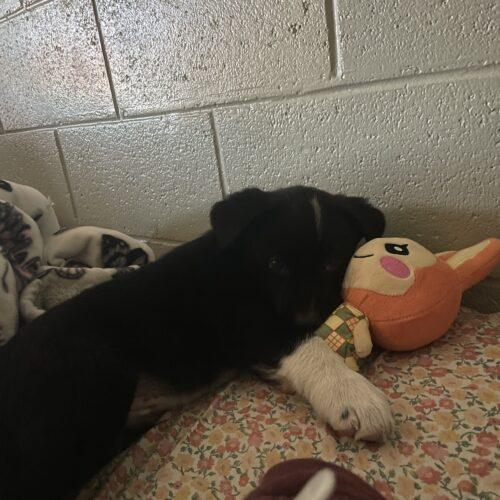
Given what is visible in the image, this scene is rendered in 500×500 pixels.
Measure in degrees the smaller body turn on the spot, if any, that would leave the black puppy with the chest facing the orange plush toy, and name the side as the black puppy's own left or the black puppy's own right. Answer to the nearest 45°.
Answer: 0° — it already faces it

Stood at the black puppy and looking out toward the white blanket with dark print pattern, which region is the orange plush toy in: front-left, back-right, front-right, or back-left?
back-right

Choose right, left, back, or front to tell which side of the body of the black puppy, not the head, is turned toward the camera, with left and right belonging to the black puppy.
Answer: right

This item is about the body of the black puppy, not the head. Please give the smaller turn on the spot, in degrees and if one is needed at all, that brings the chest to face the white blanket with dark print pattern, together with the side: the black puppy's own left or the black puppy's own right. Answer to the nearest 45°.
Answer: approximately 135° to the black puppy's own left

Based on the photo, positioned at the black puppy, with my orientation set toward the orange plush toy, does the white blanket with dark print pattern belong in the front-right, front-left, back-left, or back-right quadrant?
back-left
